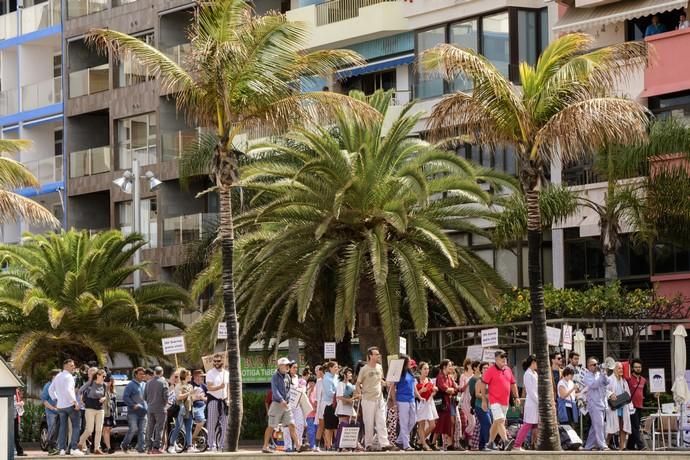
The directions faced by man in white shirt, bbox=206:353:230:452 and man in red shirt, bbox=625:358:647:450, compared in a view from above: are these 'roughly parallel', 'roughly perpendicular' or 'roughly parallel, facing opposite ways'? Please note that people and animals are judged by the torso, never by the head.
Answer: roughly parallel

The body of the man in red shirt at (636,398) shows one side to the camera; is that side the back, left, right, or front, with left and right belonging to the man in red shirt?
front

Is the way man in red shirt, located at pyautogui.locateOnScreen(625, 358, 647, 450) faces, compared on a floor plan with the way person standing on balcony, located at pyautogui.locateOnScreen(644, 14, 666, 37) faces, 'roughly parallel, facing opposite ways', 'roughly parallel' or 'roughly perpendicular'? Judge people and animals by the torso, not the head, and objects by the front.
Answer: roughly parallel

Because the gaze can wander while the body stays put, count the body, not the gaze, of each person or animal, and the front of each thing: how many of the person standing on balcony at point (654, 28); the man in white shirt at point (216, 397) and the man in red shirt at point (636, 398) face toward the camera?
3

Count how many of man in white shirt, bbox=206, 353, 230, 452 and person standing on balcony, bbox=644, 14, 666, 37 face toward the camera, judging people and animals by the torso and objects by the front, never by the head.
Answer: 2

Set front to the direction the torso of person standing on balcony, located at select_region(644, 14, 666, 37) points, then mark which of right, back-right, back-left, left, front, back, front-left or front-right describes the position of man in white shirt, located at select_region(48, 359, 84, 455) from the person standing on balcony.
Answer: front-right

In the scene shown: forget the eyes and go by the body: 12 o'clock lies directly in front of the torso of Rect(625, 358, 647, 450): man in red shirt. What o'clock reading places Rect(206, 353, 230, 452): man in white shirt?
The man in white shirt is roughly at 3 o'clock from the man in red shirt.

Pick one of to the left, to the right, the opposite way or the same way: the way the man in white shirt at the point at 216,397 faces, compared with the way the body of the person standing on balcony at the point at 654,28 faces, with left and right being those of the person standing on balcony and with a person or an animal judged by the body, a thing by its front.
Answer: the same way

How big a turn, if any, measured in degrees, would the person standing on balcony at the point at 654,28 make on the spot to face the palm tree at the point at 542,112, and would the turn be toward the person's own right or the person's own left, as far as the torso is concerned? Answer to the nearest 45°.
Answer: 0° — they already face it

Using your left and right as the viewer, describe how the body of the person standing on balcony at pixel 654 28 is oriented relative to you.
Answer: facing the viewer

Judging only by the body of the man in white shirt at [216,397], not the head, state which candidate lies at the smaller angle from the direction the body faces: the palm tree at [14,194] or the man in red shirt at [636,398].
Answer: the man in red shirt

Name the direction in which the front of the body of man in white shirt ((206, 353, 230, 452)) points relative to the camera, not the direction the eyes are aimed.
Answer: toward the camera

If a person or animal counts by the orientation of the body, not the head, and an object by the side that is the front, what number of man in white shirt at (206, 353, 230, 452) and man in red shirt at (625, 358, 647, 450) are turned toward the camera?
2

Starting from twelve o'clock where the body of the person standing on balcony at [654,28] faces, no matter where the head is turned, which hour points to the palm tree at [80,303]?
The palm tree is roughly at 3 o'clock from the person standing on balcony.

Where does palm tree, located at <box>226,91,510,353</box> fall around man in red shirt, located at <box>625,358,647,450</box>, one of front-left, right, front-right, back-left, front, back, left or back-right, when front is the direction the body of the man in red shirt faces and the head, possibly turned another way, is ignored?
back-right

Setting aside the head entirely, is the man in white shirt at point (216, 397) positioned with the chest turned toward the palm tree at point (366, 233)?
no

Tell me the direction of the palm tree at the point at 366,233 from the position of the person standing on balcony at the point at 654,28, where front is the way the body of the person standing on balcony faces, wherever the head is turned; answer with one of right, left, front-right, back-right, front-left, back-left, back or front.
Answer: front-right
